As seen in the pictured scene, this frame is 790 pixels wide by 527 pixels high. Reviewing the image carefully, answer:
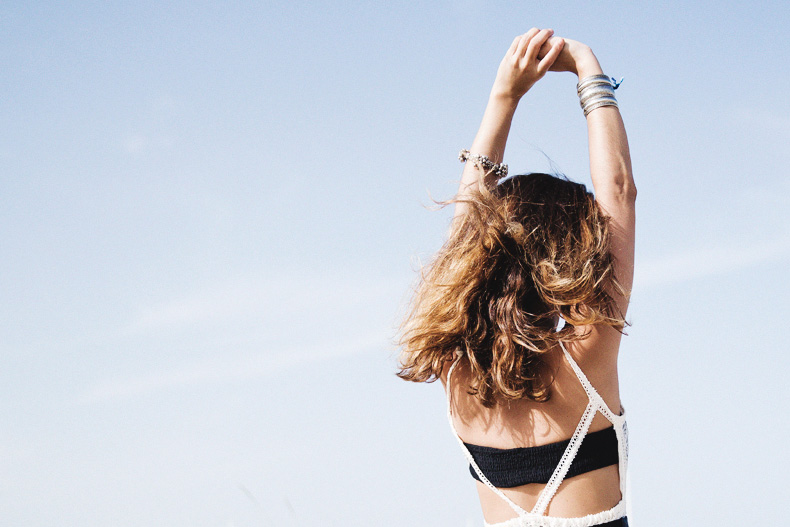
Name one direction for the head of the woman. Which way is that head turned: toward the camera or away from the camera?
away from the camera

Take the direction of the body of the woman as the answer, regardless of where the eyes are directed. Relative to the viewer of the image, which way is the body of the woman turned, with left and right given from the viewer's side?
facing away from the viewer
